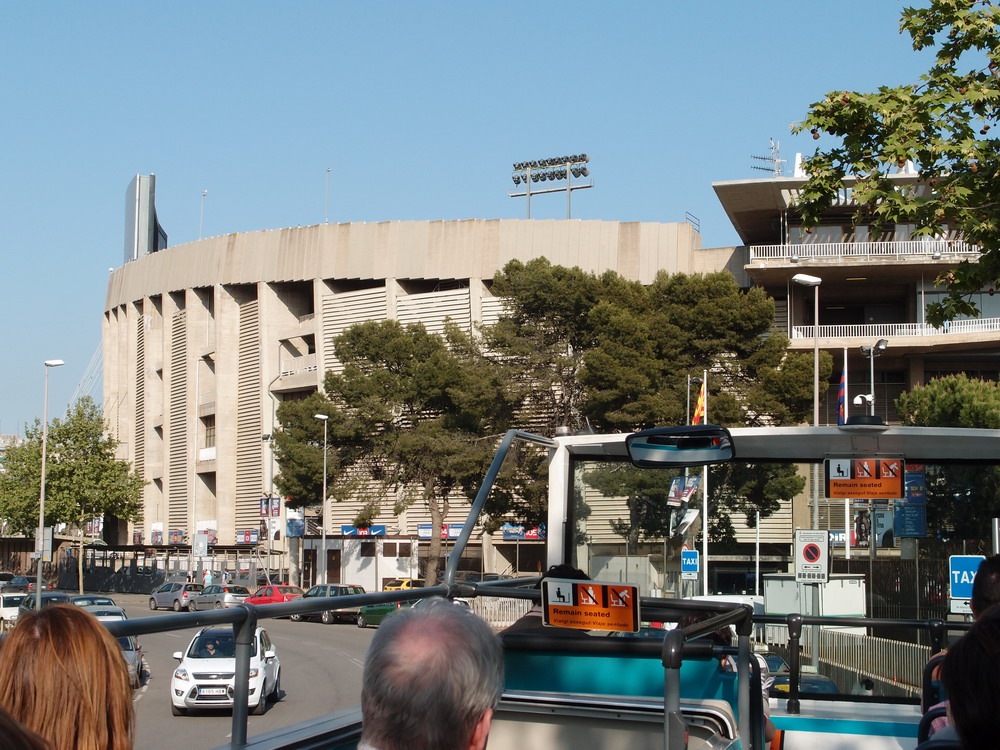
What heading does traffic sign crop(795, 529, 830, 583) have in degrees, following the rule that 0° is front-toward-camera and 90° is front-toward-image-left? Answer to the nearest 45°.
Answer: approximately 0°

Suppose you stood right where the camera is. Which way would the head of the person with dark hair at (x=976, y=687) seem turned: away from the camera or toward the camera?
away from the camera

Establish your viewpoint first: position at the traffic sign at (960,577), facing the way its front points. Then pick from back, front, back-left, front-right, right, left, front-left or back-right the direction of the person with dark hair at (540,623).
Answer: front-right

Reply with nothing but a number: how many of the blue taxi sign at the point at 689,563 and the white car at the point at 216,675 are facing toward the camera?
2

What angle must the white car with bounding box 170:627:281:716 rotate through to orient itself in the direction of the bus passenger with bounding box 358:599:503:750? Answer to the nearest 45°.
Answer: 0° — it already faces them

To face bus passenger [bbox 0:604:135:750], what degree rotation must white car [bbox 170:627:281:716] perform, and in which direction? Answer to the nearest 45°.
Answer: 0° — it already faces them
